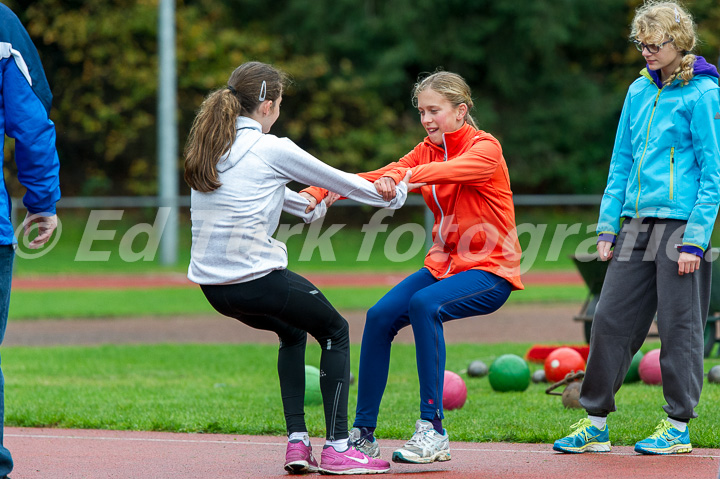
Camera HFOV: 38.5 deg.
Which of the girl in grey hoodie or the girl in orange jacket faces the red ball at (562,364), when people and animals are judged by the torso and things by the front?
the girl in grey hoodie

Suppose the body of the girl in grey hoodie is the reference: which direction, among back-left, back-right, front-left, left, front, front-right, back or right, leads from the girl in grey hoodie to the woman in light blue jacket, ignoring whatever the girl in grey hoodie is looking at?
front-right

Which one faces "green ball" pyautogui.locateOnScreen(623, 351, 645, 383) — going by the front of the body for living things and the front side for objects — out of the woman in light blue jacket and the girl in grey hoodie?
the girl in grey hoodie

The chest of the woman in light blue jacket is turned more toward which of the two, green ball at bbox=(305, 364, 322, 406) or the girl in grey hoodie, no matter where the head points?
the girl in grey hoodie

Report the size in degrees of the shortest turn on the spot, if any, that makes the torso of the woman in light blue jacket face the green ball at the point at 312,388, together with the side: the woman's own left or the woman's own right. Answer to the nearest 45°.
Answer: approximately 90° to the woman's own right

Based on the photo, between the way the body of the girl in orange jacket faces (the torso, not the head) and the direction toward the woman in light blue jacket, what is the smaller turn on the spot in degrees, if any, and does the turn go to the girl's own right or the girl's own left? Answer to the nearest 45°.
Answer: approximately 135° to the girl's own left

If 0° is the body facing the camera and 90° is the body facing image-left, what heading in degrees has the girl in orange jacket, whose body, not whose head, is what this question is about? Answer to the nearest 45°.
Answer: approximately 45°

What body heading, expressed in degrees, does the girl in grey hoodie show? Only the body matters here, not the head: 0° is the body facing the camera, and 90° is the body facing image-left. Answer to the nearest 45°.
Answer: approximately 225°

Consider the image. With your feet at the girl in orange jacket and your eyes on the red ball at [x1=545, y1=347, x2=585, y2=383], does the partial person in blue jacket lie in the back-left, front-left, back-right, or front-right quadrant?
back-left

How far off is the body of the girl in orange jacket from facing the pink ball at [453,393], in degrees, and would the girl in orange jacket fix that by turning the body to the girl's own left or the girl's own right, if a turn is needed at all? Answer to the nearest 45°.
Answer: approximately 135° to the girl's own right

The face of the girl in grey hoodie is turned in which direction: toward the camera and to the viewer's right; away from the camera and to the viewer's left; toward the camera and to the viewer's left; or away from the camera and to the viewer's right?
away from the camera and to the viewer's right

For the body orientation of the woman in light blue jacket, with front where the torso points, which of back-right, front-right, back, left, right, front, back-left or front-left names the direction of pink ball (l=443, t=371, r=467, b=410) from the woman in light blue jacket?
right

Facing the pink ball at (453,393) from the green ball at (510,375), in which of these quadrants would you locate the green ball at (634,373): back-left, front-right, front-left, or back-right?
back-left

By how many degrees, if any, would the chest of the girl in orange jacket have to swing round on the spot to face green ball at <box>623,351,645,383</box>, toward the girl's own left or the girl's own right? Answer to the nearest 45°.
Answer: approximately 180°

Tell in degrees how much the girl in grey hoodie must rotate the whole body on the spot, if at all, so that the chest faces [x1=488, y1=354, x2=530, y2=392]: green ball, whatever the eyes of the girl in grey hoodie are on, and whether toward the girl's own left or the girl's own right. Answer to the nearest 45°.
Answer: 0° — they already face it

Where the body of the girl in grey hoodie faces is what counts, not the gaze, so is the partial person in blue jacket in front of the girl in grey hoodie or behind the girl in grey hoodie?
behind
